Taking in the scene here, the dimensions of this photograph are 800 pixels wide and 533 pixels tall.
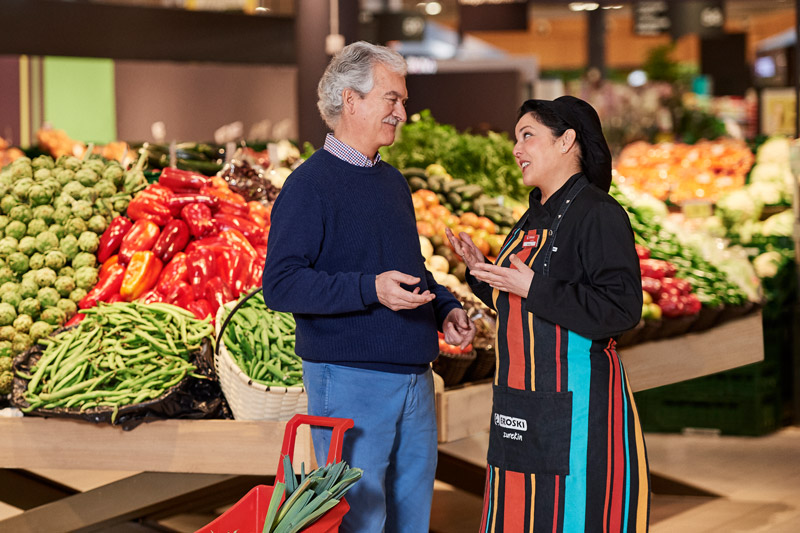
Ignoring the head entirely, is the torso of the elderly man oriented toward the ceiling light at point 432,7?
no

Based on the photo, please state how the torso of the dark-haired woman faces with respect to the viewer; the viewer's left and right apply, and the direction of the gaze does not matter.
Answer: facing the viewer and to the left of the viewer

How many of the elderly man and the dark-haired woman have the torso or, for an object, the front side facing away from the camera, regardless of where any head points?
0

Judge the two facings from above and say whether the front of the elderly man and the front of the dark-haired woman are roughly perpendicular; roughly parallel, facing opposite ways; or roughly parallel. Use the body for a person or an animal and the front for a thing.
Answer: roughly perpendicular

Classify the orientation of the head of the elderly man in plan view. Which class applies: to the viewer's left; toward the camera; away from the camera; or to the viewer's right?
to the viewer's right

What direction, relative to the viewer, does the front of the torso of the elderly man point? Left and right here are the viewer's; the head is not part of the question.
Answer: facing the viewer and to the right of the viewer

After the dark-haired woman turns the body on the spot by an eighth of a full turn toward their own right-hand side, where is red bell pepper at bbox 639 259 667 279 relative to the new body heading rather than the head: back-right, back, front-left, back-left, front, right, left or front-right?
right

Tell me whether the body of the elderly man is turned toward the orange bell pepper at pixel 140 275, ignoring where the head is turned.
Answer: no

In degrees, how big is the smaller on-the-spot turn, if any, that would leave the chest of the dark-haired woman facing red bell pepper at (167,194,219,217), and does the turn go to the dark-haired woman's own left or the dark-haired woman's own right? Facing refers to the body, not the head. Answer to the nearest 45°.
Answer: approximately 90° to the dark-haired woman's own right

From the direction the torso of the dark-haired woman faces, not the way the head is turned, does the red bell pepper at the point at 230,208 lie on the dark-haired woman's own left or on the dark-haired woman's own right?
on the dark-haired woman's own right

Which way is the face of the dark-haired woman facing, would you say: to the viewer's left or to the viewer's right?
to the viewer's left

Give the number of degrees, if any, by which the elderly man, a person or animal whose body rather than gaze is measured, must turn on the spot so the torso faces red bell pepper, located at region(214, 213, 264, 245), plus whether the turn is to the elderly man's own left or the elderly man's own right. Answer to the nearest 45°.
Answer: approximately 135° to the elderly man's own left

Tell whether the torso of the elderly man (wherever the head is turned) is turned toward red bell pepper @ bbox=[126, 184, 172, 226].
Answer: no

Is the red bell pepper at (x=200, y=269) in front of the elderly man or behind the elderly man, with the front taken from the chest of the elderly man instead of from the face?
behind

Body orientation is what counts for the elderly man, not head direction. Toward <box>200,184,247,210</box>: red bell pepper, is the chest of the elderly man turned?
no
